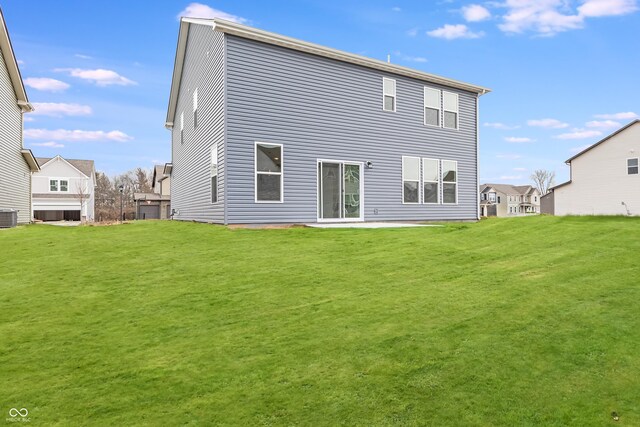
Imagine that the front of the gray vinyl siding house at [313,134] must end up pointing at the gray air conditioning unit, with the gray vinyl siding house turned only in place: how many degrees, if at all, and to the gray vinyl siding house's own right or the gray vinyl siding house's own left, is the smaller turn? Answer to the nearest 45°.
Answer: approximately 45° to the gray vinyl siding house's own left

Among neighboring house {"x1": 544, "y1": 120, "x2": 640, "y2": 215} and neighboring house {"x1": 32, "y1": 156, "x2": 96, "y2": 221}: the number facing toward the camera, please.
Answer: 1

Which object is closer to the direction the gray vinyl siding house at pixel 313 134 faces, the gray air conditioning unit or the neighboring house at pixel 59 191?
the neighboring house

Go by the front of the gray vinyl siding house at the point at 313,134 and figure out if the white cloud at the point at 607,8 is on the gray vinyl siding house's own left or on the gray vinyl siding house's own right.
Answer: on the gray vinyl siding house's own right

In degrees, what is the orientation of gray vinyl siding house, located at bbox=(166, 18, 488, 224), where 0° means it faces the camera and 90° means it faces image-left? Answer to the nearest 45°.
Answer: approximately 135°

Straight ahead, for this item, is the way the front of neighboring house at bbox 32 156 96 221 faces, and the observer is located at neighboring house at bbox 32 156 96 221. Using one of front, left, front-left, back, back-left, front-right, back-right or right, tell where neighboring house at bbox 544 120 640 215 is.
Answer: front-left

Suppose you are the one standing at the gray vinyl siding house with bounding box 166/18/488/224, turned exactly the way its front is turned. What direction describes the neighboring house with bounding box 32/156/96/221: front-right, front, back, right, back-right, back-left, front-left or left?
front

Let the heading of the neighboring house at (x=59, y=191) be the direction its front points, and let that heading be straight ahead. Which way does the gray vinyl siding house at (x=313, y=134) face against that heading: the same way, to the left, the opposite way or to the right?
the opposite way

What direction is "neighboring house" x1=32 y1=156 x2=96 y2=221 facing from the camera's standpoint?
toward the camera

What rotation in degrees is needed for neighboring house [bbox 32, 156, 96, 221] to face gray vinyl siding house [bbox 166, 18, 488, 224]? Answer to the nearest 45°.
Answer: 0° — it already faces it

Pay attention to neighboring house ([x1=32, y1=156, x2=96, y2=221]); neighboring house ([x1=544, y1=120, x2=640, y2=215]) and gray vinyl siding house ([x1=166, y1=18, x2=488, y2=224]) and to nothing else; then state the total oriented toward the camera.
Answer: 1

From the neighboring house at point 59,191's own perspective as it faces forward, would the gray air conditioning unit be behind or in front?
in front
